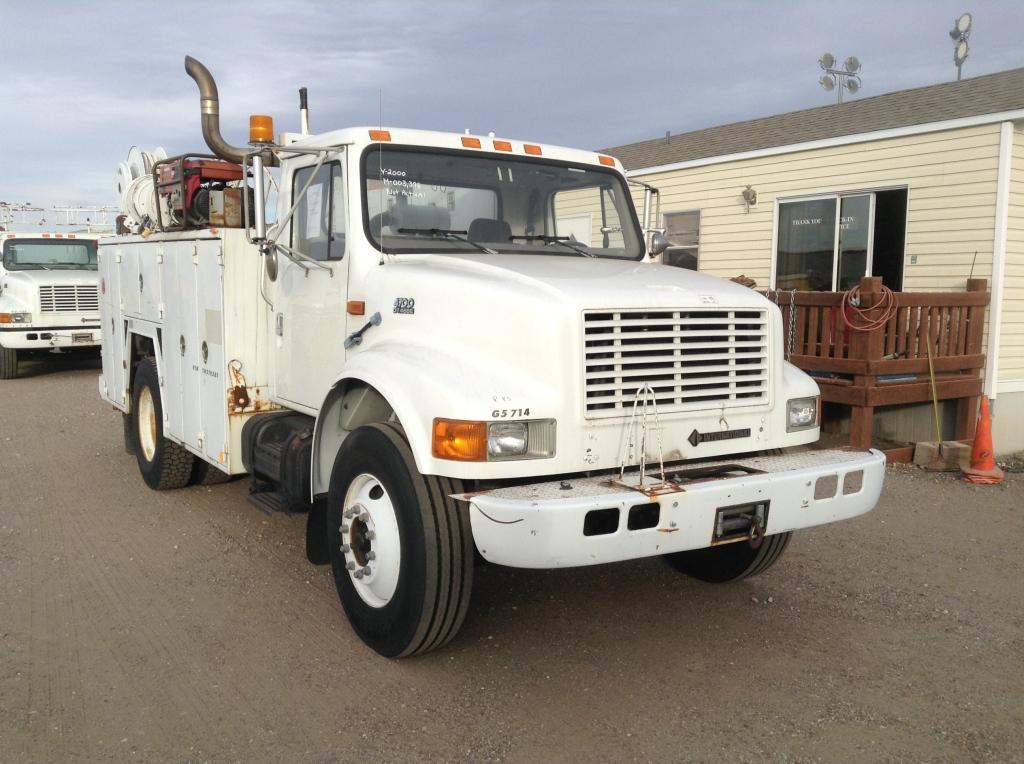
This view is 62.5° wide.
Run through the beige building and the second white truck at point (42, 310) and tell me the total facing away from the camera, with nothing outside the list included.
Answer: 0

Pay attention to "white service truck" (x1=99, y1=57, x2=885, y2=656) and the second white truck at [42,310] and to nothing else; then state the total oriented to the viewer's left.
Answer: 0

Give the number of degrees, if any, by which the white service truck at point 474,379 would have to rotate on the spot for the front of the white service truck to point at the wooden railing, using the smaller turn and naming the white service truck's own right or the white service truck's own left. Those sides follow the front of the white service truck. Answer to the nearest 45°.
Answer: approximately 90° to the white service truck's own left

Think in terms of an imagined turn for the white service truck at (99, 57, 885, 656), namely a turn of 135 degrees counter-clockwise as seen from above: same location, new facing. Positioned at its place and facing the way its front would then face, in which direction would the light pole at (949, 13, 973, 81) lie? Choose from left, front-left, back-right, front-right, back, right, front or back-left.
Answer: front-right

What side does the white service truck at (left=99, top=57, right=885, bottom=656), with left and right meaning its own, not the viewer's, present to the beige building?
left

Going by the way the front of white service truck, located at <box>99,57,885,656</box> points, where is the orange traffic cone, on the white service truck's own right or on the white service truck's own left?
on the white service truck's own left

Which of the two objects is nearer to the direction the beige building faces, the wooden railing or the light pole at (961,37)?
the wooden railing

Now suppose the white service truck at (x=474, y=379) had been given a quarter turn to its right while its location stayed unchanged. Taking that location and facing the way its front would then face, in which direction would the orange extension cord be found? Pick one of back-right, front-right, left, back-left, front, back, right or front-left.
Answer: back

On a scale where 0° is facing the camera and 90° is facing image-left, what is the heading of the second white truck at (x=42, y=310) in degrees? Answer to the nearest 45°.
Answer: approximately 315°

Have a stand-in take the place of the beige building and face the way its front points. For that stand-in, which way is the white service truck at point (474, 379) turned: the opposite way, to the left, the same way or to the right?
to the left

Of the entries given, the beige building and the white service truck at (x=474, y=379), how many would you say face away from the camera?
0

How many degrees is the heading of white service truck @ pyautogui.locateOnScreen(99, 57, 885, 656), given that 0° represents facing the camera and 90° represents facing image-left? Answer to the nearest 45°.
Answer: approximately 315°

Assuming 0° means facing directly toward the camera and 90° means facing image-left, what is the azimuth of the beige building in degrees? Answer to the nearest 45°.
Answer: approximately 45°
